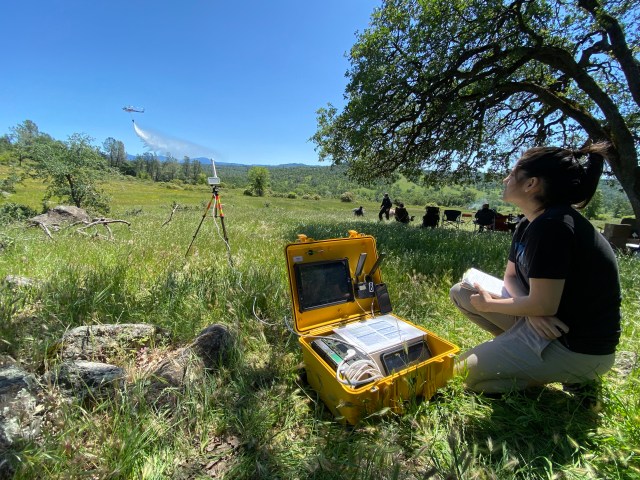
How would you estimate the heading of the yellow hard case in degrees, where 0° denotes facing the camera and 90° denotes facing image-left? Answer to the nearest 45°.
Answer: approximately 315°

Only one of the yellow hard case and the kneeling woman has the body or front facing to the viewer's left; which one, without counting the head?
the kneeling woman

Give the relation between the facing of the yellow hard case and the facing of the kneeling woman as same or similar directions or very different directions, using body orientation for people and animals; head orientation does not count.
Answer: very different directions

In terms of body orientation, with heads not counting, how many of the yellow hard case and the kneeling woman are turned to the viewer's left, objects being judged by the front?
1

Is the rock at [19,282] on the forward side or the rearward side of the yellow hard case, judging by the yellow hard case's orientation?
on the rearward side

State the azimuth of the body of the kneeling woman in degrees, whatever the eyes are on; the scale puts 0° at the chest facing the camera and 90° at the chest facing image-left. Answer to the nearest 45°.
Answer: approximately 90°

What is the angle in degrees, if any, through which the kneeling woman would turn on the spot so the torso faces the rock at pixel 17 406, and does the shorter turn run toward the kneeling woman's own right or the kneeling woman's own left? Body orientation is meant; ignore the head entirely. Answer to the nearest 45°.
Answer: approximately 45° to the kneeling woman's own left

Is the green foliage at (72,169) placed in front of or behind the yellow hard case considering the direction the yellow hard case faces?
behind
